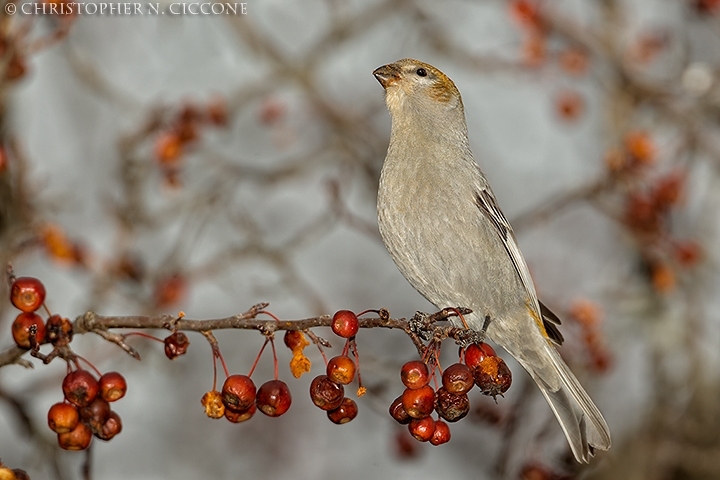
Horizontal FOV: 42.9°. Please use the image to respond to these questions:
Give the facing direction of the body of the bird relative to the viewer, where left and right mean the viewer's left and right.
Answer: facing the viewer and to the left of the viewer

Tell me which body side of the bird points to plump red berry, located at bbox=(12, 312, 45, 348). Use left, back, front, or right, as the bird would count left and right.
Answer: front

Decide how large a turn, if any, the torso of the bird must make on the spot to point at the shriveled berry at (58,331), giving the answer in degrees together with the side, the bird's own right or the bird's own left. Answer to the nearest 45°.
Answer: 0° — it already faces it

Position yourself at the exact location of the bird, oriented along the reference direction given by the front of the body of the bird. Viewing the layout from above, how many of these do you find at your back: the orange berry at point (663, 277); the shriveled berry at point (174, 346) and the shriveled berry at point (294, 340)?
1

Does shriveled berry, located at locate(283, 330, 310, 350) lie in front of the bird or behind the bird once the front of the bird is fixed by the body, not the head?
in front
